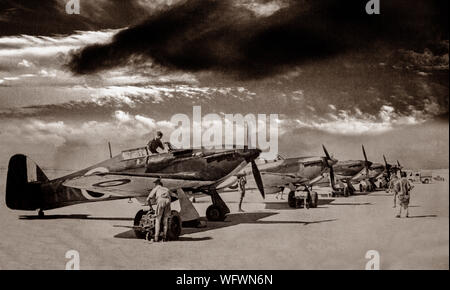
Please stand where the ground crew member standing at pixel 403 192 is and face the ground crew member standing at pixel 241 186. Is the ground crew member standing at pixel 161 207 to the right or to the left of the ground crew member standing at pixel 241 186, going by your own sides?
left

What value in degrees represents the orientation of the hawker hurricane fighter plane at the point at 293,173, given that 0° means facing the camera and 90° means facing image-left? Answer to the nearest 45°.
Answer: approximately 315°

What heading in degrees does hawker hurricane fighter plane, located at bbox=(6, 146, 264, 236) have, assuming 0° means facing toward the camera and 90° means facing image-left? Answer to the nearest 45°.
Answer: approximately 315°

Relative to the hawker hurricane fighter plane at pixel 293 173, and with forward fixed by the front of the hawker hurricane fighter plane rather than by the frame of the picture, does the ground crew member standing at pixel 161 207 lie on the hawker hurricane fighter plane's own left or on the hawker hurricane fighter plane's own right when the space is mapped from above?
on the hawker hurricane fighter plane's own right

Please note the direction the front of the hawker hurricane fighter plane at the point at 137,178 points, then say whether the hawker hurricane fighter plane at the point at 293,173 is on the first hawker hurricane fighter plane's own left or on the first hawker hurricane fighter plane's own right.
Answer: on the first hawker hurricane fighter plane's own left

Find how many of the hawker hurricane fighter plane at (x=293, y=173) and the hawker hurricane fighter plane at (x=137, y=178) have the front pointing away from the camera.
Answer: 0

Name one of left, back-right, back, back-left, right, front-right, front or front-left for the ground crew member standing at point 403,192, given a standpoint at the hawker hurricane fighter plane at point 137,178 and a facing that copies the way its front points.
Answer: front-left
